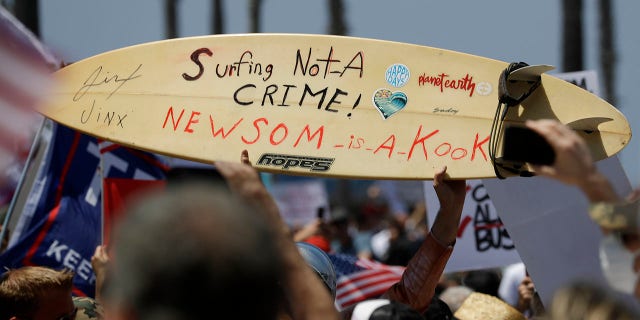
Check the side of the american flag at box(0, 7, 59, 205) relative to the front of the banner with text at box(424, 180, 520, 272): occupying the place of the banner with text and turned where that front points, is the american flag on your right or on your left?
on your right

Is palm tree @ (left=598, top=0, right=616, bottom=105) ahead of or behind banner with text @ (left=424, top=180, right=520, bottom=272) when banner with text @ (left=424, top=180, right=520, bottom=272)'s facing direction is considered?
behind

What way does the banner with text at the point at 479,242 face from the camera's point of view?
toward the camera

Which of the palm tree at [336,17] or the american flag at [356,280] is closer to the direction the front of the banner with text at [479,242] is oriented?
the american flag

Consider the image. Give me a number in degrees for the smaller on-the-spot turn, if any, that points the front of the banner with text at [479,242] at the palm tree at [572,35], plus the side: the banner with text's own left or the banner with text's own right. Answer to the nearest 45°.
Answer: approximately 180°

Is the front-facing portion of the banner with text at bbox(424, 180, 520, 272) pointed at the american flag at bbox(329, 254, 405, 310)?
no

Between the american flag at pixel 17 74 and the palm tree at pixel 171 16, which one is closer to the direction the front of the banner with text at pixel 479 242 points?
the american flag

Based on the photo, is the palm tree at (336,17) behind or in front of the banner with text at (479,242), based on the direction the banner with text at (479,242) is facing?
behind

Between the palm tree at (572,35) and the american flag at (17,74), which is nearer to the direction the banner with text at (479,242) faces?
the american flag

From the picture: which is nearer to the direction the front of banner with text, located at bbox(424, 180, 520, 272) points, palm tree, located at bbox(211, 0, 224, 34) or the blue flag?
the blue flag

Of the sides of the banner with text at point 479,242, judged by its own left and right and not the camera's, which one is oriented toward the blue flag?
right

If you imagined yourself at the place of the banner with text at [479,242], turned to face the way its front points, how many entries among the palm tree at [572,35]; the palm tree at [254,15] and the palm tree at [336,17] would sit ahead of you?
0
